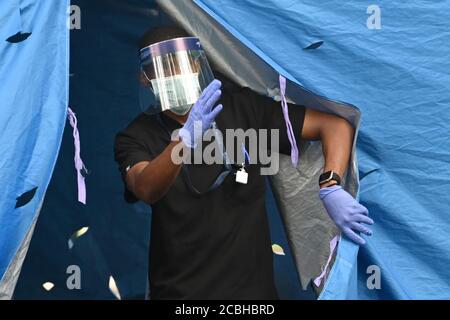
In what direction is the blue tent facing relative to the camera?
toward the camera

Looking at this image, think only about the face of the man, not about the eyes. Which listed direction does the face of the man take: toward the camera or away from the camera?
toward the camera
